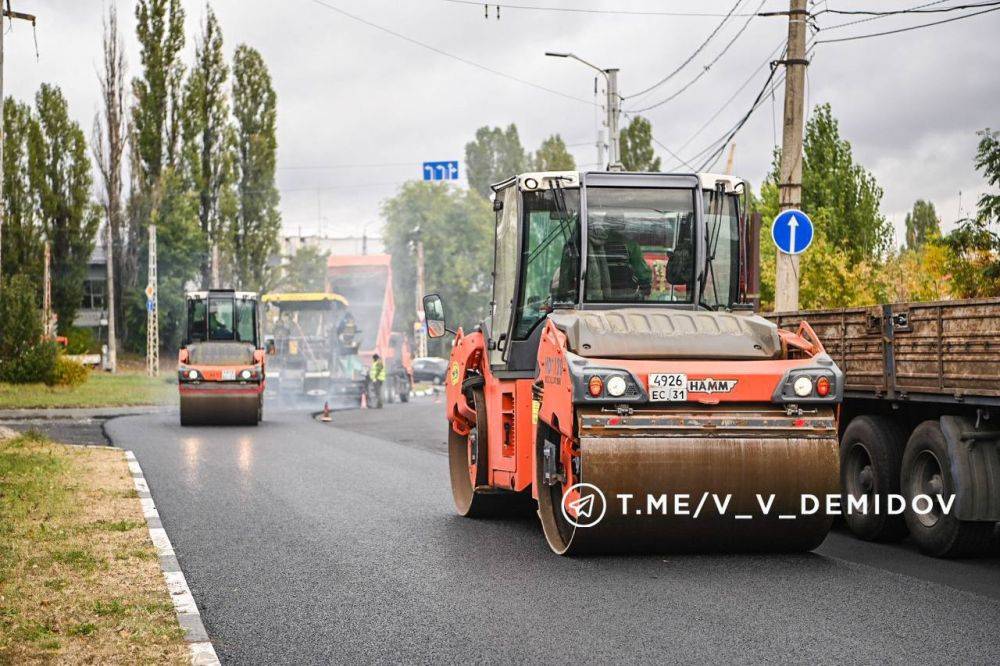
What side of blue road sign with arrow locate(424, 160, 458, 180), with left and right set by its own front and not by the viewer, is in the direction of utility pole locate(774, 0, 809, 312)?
front

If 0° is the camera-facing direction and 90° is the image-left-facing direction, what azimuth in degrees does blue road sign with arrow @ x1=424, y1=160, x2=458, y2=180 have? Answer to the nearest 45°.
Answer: approximately 0°

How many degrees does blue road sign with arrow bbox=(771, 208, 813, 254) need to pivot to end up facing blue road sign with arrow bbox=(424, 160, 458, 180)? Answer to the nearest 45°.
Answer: approximately 135° to its right

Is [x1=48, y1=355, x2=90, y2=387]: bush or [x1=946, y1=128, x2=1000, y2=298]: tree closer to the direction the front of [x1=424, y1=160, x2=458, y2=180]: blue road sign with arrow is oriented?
the tree

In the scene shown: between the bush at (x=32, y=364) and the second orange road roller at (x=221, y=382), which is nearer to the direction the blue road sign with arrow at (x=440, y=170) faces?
the second orange road roller

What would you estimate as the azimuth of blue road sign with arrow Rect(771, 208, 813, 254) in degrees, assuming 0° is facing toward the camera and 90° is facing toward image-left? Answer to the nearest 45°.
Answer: approximately 0°

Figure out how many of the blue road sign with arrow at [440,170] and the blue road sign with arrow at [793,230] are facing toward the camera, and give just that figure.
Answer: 2

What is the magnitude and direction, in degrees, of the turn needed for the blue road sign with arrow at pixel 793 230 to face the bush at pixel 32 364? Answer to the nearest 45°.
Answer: approximately 135° to its right
